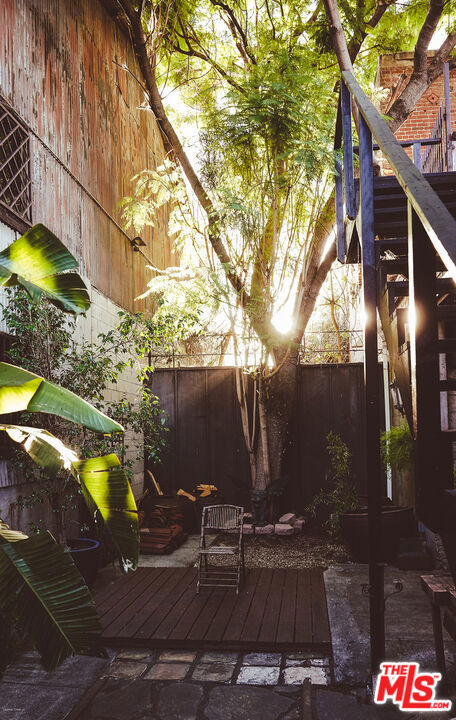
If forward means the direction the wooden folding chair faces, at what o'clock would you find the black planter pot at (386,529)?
The black planter pot is roughly at 9 o'clock from the wooden folding chair.

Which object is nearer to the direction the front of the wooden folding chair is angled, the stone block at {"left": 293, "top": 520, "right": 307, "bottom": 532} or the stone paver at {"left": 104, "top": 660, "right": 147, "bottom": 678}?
the stone paver

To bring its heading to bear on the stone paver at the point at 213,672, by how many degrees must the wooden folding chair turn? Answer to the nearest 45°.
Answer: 0° — it already faces it

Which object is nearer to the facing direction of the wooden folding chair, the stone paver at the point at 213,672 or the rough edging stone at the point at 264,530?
the stone paver

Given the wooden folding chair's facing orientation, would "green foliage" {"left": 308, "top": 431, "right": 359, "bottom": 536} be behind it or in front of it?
behind

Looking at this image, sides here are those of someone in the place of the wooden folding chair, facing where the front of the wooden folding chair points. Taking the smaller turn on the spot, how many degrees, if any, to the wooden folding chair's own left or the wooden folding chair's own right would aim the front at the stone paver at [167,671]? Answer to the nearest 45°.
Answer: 0° — it already faces it

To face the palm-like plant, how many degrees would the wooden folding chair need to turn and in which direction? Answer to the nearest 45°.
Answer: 0° — it already faces it

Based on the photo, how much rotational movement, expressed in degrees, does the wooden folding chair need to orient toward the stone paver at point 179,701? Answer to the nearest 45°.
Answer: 0° — it already faces it

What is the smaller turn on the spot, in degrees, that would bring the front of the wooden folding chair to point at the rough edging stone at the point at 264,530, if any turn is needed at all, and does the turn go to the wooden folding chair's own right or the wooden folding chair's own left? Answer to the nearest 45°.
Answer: approximately 180°

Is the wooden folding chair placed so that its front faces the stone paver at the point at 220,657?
yes

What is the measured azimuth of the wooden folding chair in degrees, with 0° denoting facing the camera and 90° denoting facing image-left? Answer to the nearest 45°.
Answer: approximately 0°
